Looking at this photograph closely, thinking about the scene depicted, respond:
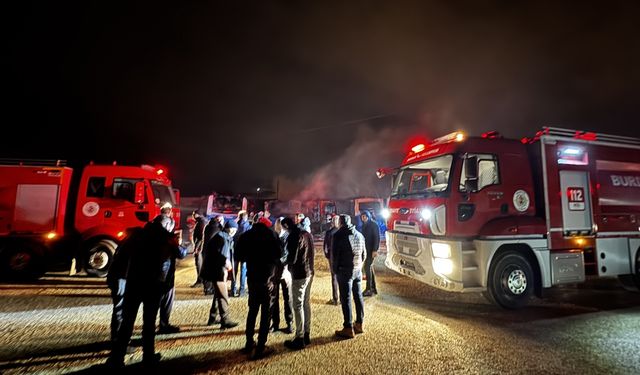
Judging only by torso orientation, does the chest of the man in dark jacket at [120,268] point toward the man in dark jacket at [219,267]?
yes

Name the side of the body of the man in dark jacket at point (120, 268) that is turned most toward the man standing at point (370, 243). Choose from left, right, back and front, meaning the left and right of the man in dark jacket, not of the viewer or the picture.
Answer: front

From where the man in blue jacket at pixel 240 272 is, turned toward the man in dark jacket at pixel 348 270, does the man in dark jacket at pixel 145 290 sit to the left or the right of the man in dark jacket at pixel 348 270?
right

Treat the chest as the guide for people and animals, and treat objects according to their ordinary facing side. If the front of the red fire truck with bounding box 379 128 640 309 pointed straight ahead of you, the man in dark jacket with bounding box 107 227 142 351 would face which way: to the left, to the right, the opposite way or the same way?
the opposite way

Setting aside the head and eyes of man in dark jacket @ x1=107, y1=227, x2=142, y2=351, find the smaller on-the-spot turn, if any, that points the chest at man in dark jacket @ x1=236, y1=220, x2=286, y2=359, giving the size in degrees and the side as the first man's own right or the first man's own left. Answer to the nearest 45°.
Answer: approximately 45° to the first man's own right

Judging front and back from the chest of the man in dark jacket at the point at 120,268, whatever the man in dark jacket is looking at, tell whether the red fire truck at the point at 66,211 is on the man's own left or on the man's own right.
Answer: on the man's own left

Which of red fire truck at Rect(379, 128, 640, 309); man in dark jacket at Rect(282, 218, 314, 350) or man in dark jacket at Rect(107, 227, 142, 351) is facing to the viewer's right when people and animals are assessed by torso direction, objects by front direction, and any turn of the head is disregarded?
man in dark jacket at Rect(107, 227, 142, 351)

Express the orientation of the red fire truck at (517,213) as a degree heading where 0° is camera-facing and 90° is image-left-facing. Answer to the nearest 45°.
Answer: approximately 45°

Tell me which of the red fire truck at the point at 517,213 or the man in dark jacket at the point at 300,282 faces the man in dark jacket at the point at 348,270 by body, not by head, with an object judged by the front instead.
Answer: the red fire truck

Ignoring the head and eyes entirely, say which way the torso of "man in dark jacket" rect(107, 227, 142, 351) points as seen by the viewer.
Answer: to the viewer's right

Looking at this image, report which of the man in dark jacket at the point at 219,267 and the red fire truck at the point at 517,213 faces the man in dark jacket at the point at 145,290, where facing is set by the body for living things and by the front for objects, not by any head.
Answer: the red fire truck

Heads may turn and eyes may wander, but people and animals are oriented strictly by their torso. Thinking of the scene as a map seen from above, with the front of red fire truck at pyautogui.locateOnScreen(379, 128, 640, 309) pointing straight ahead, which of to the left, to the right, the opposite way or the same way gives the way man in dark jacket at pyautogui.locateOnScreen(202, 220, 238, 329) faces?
the opposite way

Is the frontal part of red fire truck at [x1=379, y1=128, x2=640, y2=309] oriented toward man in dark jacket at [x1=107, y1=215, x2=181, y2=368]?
yes
